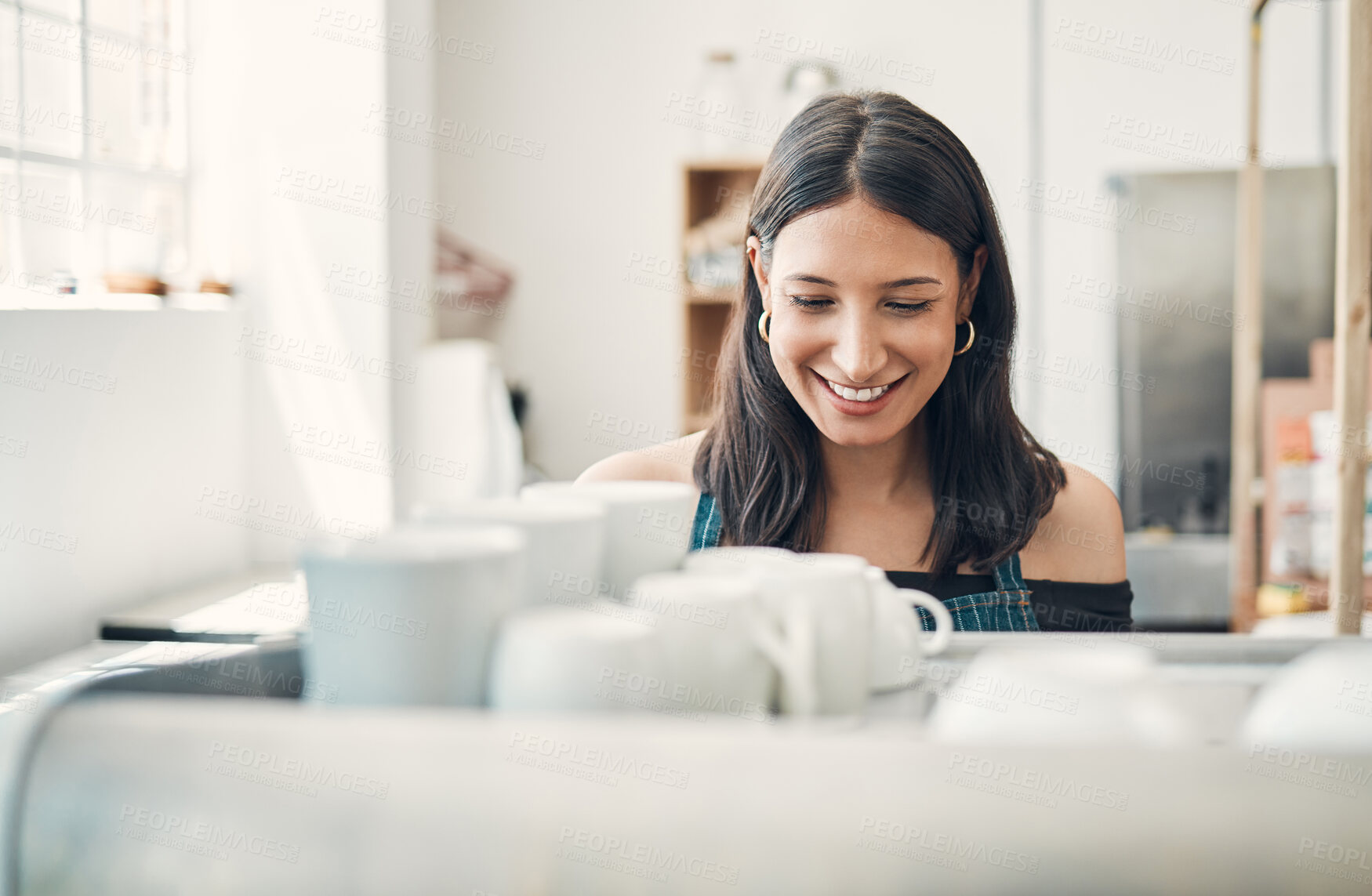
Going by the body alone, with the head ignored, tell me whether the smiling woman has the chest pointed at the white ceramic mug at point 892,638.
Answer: yes

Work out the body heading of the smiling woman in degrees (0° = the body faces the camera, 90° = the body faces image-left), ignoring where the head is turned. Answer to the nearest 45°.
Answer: approximately 0°

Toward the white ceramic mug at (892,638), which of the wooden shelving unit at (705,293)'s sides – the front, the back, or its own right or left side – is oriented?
front

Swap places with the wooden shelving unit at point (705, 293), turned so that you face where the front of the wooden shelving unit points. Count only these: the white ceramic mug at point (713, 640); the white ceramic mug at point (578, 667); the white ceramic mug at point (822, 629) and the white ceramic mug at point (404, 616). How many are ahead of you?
4

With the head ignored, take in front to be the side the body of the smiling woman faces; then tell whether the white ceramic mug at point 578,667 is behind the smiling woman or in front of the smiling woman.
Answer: in front

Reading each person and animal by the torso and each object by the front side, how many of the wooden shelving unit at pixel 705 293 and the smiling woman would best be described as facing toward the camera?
2

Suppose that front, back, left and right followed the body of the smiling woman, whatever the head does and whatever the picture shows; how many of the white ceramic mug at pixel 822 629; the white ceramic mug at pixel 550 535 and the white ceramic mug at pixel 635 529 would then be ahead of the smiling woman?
3

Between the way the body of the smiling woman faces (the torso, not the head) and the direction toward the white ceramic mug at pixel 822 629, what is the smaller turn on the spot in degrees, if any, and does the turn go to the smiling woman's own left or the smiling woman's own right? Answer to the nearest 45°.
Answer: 0° — they already face it

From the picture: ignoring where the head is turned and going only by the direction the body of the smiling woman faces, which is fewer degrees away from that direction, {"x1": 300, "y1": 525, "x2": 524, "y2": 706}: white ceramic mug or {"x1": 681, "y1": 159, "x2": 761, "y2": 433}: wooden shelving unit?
the white ceramic mug

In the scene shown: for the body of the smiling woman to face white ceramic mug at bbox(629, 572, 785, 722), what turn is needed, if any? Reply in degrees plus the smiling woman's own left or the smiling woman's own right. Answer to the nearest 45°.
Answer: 0° — they already face it

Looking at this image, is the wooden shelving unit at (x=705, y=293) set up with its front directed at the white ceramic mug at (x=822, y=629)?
yes
